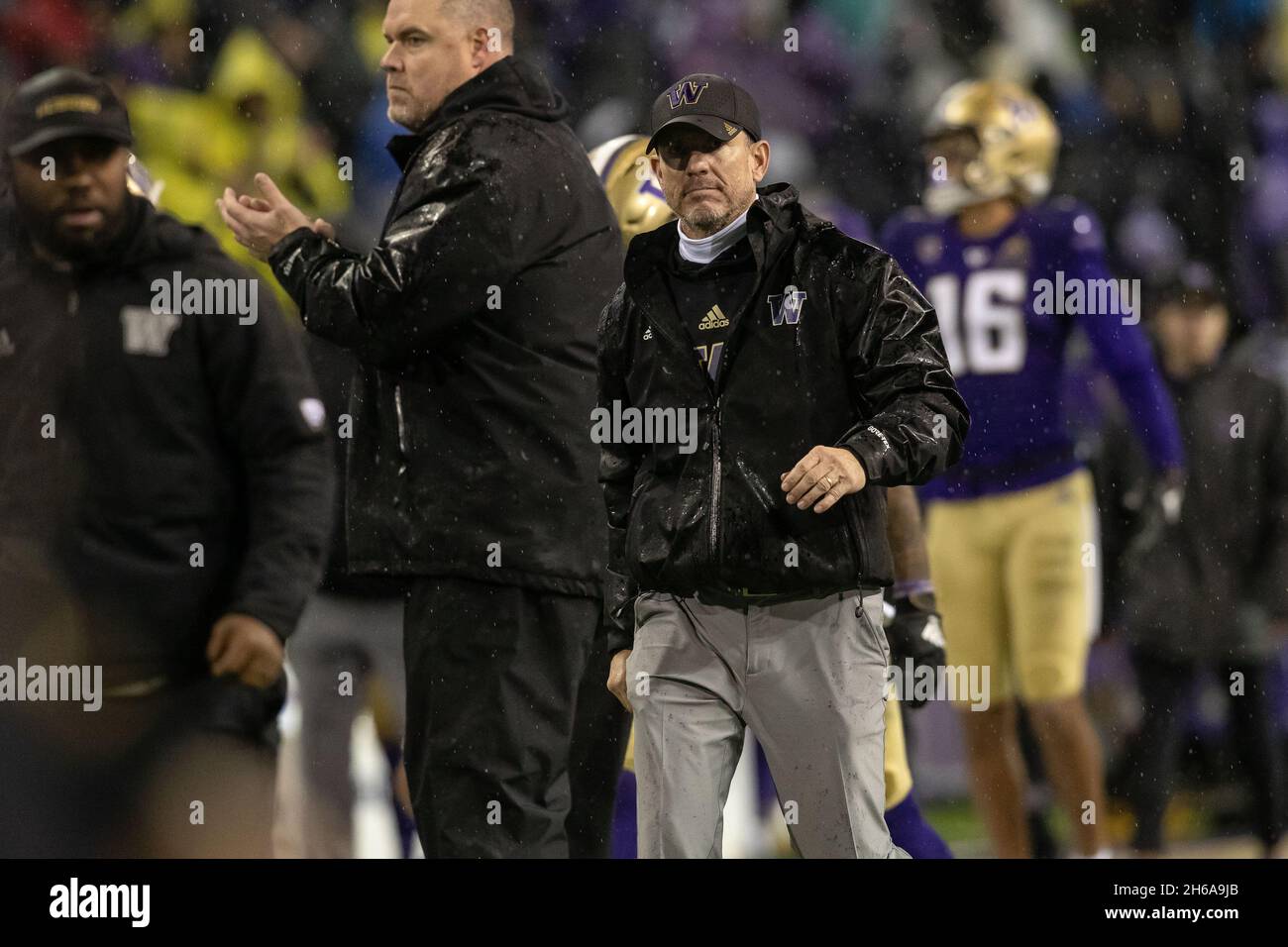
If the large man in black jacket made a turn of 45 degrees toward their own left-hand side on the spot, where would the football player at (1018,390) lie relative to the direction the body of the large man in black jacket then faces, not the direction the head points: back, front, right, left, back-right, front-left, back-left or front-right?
back

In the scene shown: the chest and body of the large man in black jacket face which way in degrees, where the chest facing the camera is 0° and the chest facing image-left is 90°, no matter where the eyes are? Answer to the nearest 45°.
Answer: approximately 90°

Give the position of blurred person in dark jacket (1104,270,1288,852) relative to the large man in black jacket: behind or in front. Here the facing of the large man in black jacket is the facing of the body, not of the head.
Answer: behind

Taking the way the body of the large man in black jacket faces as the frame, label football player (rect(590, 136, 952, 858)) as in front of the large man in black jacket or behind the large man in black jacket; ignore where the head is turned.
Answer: behind

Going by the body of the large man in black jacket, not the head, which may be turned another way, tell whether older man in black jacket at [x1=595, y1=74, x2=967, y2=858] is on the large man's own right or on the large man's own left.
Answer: on the large man's own left

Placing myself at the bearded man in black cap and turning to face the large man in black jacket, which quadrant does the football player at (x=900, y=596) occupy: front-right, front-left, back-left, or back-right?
front-left

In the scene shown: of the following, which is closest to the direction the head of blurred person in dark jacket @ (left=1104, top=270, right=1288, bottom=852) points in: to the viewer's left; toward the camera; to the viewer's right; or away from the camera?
toward the camera

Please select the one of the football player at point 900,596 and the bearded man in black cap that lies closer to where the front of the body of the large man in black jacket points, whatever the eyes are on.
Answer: the bearded man in black cap

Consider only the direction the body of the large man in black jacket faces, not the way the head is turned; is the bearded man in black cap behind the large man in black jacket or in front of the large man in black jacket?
in front
